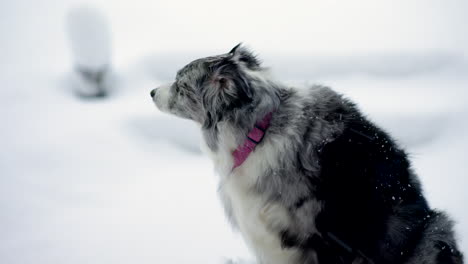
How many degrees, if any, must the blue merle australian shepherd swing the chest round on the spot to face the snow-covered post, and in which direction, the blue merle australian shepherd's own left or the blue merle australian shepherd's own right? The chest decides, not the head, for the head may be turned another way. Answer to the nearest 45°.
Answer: approximately 45° to the blue merle australian shepherd's own right

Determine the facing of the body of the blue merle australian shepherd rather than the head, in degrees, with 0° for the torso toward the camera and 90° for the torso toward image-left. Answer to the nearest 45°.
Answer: approximately 90°
